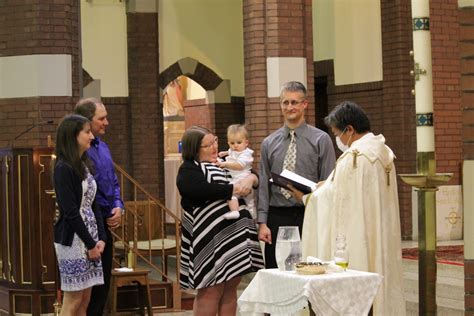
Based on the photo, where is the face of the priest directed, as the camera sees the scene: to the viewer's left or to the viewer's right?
to the viewer's left

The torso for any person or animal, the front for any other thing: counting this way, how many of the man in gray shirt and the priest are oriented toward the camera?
1

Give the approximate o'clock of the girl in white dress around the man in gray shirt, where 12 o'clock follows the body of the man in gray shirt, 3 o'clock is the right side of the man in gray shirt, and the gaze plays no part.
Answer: The girl in white dress is roughly at 3 o'clock from the man in gray shirt.

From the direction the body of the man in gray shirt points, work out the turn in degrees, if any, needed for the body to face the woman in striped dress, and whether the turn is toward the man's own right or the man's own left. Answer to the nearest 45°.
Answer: approximately 90° to the man's own right

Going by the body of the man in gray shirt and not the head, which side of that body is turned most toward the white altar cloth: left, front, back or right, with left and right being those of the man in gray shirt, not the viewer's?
front

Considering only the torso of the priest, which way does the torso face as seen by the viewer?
to the viewer's left

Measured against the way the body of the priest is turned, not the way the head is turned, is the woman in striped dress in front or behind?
in front

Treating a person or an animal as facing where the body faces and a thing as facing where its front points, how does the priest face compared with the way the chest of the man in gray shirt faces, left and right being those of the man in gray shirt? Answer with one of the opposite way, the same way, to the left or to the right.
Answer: to the right
